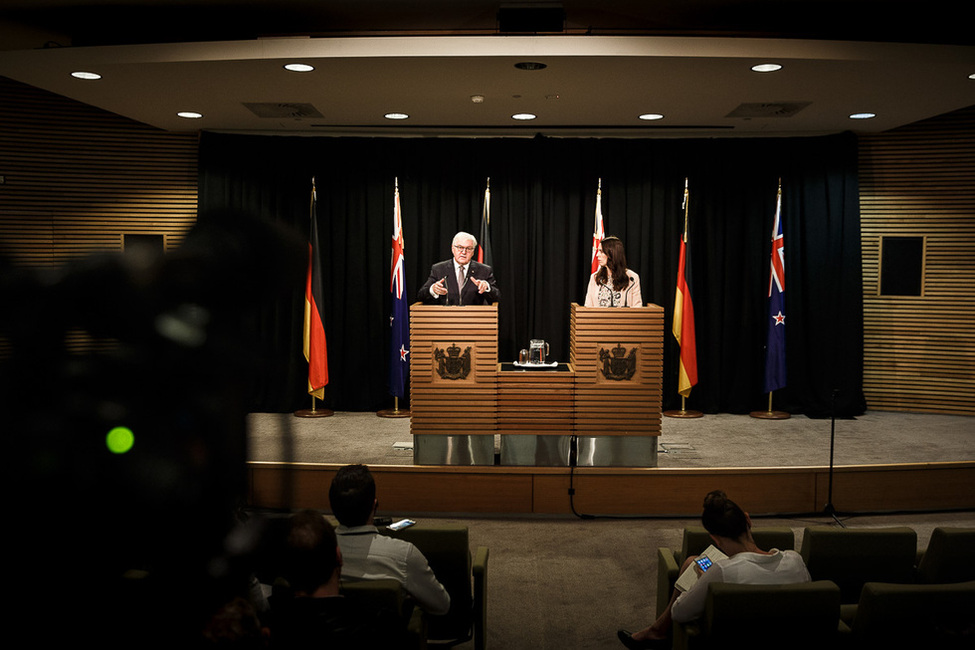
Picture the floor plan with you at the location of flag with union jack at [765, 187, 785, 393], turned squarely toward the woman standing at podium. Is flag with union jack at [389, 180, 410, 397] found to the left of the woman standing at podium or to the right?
right

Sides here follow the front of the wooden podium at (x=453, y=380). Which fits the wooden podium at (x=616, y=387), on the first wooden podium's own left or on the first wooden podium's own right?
on the first wooden podium's own left

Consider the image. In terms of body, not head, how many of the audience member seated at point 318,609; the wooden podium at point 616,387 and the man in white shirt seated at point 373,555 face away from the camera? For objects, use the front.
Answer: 2

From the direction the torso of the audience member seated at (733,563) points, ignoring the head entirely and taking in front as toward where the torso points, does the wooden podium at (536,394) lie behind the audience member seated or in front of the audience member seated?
in front

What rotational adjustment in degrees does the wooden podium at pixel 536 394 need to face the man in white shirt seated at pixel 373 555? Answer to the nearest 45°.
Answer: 0° — it already faces them

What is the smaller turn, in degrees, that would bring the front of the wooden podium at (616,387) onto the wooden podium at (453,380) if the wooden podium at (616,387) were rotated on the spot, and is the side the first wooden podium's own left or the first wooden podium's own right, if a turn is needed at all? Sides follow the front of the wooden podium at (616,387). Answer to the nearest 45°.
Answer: approximately 90° to the first wooden podium's own right

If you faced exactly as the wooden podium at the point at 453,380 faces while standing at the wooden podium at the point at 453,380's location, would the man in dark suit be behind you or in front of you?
behind

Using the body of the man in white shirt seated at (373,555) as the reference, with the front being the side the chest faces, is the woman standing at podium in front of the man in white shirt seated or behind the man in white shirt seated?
in front

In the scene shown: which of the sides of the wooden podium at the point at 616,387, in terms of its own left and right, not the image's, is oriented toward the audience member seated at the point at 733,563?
front

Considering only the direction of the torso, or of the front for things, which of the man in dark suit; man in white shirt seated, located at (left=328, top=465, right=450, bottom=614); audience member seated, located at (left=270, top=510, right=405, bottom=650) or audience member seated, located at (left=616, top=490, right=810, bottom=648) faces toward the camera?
the man in dark suit

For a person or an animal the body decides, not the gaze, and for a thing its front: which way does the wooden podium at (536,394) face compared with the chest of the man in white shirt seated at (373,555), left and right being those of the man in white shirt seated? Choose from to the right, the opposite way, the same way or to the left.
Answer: the opposite way

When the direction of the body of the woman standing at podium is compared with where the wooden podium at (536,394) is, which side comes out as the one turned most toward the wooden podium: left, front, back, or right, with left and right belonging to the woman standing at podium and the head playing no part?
front

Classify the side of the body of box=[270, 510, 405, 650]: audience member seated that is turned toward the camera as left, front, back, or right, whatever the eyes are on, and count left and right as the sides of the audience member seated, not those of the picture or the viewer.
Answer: back

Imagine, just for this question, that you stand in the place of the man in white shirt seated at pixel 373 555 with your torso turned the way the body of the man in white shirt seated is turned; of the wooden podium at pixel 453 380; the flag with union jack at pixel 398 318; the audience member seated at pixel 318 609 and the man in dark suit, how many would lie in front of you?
3

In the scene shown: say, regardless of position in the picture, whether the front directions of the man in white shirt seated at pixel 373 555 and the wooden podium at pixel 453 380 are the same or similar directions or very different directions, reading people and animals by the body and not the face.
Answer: very different directions

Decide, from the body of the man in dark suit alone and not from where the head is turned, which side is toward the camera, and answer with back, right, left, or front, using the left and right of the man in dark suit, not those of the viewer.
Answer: front

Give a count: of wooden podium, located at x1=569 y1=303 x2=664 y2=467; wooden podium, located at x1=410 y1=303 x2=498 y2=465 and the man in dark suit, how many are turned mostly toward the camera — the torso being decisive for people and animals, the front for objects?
3

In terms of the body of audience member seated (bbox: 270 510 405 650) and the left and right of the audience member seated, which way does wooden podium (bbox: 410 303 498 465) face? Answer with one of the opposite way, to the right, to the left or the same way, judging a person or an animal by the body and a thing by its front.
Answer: the opposite way

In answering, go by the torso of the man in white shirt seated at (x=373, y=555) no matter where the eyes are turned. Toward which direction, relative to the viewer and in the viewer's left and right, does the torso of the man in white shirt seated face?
facing away from the viewer

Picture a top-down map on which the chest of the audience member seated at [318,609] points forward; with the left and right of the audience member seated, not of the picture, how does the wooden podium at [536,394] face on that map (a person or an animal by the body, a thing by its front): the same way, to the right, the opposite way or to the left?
the opposite way

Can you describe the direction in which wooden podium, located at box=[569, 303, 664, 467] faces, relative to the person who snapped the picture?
facing the viewer
